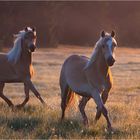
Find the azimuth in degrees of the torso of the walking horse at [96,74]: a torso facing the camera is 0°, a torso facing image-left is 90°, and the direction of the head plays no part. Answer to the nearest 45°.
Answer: approximately 315°

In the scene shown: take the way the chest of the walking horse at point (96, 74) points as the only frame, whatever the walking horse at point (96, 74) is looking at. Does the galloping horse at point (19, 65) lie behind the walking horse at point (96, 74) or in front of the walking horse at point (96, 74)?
behind

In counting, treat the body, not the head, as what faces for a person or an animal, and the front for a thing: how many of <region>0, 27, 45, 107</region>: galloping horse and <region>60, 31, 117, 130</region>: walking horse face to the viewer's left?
0

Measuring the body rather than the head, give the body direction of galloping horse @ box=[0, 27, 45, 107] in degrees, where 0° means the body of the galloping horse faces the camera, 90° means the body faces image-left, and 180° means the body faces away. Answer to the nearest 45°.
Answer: approximately 270°
